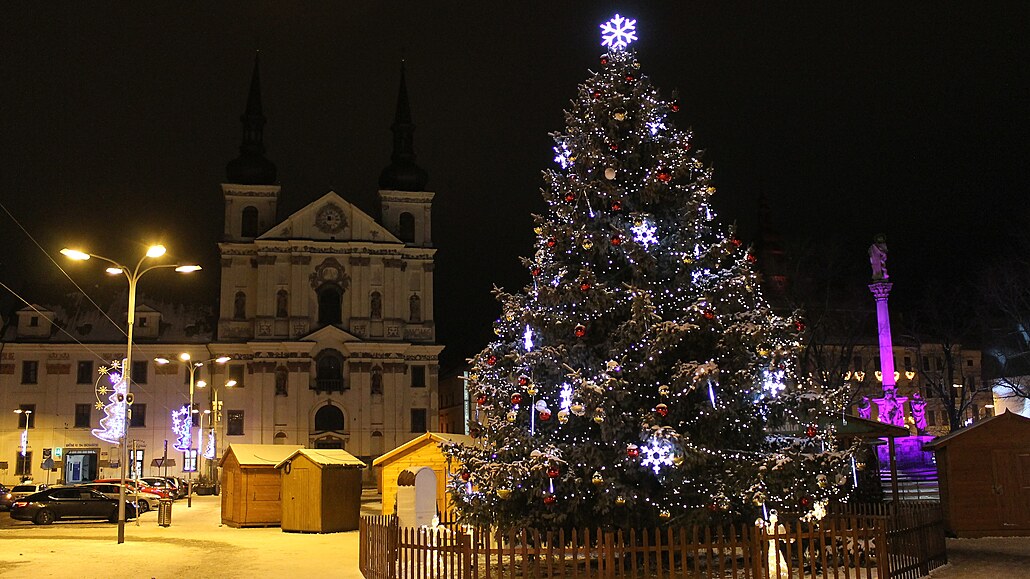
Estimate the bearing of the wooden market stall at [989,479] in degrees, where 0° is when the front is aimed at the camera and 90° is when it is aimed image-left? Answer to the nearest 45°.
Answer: approximately 0°

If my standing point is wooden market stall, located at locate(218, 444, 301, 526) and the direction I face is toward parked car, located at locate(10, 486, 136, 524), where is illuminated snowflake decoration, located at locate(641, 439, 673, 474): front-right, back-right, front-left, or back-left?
back-left

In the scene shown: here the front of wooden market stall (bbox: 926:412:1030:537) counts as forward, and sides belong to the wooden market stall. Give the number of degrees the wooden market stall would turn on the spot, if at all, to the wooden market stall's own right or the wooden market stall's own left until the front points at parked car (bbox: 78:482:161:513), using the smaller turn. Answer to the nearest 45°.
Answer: approximately 90° to the wooden market stall's own right

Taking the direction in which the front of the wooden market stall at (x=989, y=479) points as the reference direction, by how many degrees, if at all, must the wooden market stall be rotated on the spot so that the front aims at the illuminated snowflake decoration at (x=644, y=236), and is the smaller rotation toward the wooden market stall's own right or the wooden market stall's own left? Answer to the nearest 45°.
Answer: approximately 45° to the wooden market stall's own right
